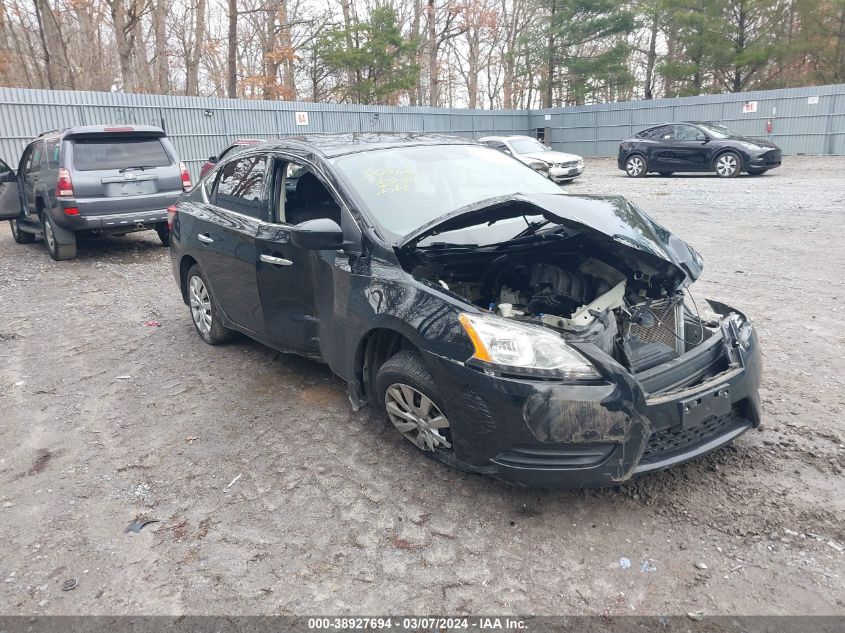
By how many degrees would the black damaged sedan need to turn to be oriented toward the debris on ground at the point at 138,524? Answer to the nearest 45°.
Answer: approximately 135° to its right

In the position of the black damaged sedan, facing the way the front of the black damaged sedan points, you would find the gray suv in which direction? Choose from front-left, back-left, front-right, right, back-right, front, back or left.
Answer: back

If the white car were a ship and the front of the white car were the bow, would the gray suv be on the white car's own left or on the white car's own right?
on the white car's own right

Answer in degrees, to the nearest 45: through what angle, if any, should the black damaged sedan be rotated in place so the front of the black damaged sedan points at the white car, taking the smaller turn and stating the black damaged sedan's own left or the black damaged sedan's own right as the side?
approximately 135° to the black damaged sedan's own left

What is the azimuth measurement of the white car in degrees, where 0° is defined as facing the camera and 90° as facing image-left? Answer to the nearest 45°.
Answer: approximately 315°
